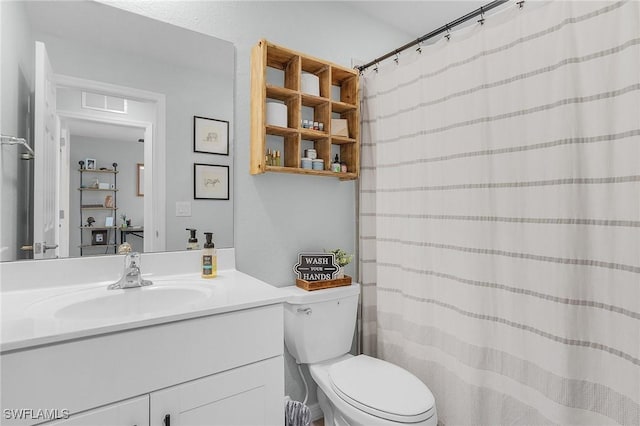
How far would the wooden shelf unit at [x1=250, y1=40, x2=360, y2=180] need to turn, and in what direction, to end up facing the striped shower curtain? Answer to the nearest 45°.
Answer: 0° — it already faces it

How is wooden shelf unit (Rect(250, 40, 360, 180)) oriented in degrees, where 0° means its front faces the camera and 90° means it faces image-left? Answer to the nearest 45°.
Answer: approximately 315°
